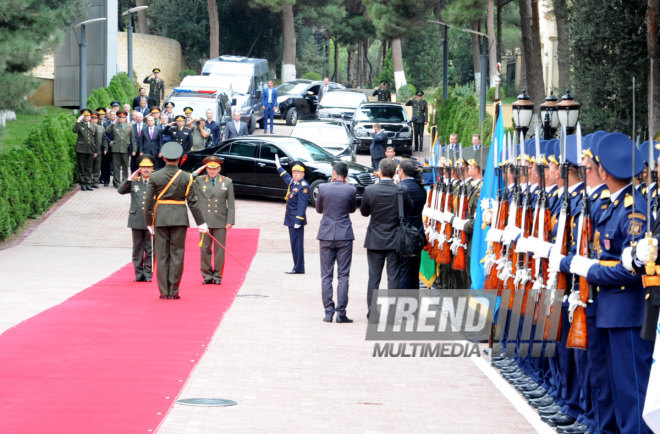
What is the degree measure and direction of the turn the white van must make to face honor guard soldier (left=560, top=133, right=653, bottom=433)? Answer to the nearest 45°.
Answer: approximately 45° to its left

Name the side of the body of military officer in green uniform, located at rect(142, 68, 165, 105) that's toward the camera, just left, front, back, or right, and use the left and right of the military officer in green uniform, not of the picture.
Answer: front

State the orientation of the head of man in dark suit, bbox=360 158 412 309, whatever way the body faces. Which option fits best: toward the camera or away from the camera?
away from the camera

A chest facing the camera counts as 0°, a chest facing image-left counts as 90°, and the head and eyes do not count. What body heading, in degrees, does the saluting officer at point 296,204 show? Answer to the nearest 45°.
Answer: approximately 45°

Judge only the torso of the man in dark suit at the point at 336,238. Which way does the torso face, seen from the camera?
away from the camera

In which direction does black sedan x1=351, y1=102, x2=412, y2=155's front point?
toward the camera

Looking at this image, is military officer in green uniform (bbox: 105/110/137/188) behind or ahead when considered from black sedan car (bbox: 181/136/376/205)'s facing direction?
behind
